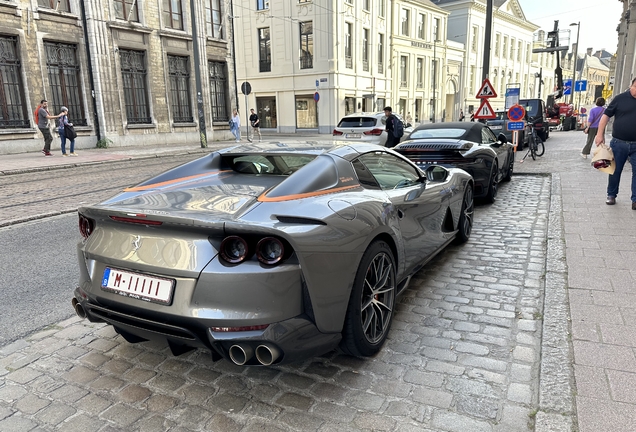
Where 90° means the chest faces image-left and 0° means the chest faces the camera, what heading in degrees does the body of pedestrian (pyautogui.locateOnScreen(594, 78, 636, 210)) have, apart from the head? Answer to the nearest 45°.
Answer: approximately 0°

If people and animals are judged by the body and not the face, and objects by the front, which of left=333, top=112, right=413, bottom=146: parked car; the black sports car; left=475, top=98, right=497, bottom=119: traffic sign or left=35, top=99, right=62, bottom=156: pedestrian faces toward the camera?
the traffic sign

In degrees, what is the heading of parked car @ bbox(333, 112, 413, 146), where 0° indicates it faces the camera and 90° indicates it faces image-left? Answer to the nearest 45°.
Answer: approximately 225°

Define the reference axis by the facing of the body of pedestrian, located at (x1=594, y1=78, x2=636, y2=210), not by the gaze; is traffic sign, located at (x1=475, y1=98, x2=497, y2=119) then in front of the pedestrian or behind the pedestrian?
behind

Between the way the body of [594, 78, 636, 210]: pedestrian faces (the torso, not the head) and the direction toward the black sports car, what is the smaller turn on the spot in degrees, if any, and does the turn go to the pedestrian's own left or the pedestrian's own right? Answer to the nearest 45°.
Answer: approximately 90° to the pedestrian's own right
